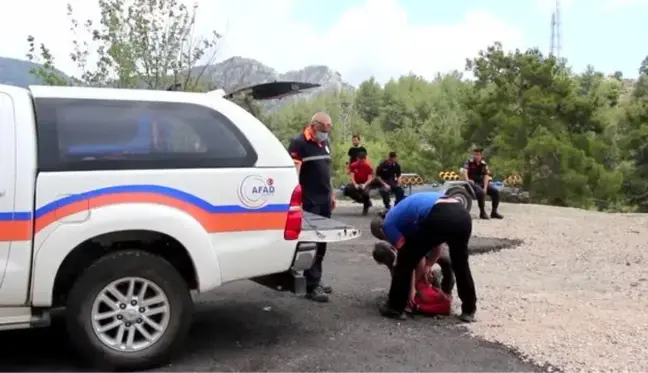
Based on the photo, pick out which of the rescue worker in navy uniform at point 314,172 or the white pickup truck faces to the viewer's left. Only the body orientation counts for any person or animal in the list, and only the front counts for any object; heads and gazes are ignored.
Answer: the white pickup truck

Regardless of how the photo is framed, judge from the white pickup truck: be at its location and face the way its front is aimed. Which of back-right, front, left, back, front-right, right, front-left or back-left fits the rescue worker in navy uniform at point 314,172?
back-right

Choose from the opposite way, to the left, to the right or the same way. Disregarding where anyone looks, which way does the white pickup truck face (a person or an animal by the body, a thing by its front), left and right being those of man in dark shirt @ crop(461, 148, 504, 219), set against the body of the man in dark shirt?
to the right

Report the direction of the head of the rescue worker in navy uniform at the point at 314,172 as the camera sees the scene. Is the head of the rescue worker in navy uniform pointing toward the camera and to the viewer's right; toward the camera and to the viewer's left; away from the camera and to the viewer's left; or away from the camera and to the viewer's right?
toward the camera and to the viewer's right

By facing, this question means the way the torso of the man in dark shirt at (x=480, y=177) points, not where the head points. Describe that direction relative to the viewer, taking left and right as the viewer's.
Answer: facing the viewer and to the right of the viewer

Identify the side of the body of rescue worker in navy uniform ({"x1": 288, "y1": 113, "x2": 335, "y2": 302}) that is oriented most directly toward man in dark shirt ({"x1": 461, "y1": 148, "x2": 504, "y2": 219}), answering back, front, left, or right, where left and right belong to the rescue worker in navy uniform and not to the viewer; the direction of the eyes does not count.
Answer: left

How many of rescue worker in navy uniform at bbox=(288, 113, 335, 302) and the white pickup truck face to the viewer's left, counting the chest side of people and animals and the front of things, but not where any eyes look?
1

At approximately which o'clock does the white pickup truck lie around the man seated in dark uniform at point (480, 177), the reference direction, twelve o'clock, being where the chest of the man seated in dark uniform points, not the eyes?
The white pickup truck is roughly at 2 o'clock from the man seated in dark uniform.

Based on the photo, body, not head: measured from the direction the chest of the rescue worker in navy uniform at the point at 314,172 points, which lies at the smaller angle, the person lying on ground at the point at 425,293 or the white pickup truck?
the person lying on ground

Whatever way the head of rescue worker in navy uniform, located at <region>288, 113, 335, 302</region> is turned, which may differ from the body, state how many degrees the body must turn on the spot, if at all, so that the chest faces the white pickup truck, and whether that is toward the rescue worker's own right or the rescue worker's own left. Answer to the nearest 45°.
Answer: approximately 90° to the rescue worker's own right

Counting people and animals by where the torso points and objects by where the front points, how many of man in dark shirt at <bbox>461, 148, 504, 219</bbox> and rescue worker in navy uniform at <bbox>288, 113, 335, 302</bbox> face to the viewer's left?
0

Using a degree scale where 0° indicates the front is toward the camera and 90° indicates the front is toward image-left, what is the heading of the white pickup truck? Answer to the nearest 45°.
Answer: approximately 90°

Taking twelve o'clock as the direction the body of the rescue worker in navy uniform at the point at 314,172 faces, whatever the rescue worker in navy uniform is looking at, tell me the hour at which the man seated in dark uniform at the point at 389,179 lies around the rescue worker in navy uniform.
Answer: The man seated in dark uniform is roughly at 8 o'clock from the rescue worker in navy uniform.

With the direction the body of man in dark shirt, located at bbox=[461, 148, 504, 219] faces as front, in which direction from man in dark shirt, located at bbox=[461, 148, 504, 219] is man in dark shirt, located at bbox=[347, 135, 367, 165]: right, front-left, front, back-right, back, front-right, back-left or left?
back-right
